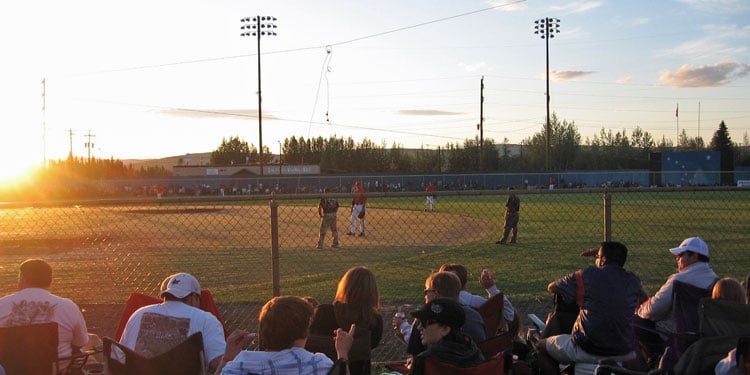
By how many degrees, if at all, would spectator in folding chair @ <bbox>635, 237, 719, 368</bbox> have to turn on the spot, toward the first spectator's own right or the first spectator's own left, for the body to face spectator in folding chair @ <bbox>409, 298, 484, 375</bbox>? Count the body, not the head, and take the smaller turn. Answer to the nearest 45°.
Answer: approximately 90° to the first spectator's own left

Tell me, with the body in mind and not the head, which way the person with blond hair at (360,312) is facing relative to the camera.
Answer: away from the camera

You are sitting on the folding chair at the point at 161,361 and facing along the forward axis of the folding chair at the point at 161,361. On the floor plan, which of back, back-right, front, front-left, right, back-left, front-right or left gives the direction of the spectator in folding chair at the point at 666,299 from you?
right

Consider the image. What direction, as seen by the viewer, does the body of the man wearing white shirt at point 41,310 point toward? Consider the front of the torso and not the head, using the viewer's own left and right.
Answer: facing away from the viewer

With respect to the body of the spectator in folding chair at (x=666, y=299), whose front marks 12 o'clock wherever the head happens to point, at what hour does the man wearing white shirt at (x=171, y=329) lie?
The man wearing white shirt is roughly at 9 o'clock from the spectator in folding chair.

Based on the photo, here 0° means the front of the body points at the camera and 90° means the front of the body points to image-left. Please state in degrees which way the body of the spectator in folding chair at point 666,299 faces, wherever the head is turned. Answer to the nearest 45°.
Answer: approximately 135°

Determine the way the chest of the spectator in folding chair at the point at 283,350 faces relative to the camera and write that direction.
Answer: away from the camera

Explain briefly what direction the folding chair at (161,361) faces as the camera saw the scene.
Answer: facing away from the viewer

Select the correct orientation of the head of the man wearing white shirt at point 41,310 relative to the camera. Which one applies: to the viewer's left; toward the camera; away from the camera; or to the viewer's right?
away from the camera

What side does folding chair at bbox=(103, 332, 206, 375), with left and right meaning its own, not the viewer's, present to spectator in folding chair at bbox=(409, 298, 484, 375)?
right

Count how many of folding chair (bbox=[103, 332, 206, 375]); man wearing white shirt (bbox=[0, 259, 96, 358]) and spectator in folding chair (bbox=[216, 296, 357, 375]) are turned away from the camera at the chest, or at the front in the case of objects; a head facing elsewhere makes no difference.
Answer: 3

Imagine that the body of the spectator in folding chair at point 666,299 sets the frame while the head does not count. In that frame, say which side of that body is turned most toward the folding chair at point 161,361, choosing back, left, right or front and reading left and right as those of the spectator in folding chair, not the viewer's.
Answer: left

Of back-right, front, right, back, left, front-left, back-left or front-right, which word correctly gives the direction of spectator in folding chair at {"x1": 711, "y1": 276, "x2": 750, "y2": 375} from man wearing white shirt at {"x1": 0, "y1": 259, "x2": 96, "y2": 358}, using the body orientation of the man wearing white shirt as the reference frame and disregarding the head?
back-right
